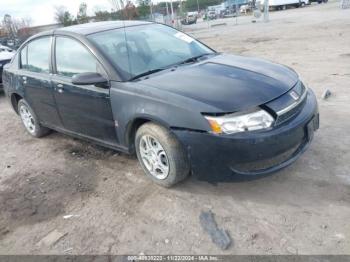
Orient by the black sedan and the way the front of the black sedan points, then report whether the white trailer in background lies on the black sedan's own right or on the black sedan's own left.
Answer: on the black sedan's own left

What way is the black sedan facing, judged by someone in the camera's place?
facing the viewer and to the right of the viewer
